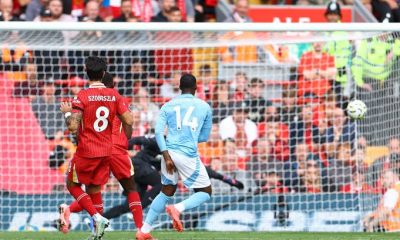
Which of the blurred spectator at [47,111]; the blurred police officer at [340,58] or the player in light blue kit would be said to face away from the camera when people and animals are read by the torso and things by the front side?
the player in light blue kit

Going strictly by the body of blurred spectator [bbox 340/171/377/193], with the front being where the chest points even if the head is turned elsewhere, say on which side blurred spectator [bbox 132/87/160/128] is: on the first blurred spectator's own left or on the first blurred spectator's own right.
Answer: on the first blurred spectator's own right

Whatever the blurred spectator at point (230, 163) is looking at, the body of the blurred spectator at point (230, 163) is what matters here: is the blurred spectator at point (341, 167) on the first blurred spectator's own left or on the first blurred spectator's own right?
on the first blurred spectator's own left

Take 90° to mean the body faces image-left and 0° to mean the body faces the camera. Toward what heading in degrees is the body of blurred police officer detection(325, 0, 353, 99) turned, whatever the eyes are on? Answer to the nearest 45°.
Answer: approximately 0°

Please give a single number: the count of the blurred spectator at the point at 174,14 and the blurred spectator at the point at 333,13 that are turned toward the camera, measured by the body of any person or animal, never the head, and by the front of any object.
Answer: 2
